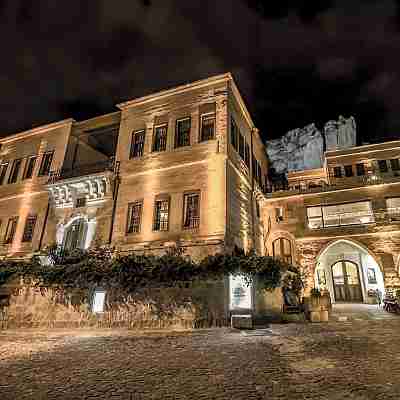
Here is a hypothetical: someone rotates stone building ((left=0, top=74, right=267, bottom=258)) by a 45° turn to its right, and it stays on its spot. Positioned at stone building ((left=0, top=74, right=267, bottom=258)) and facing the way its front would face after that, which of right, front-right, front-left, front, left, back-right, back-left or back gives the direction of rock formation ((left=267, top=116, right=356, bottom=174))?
back-right

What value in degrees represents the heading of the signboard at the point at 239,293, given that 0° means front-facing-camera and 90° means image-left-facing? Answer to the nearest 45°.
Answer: approximately 0°

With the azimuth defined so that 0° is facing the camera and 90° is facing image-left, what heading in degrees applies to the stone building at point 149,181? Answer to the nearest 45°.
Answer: approximately 45°

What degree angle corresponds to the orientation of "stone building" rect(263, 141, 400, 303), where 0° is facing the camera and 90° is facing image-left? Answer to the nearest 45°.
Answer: approximately 0°

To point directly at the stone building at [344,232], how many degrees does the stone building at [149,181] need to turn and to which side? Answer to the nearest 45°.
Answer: approximately 135° to its left

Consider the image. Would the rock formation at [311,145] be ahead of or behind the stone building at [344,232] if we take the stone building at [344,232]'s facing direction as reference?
behind

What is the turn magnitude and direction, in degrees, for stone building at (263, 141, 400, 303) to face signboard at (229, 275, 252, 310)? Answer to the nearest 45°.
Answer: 0° — it already faces it

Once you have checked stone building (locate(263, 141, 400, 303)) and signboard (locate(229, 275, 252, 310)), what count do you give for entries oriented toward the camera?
2

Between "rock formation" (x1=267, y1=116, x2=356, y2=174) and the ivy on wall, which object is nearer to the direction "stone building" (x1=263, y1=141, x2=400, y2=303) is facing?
the ivy on wall

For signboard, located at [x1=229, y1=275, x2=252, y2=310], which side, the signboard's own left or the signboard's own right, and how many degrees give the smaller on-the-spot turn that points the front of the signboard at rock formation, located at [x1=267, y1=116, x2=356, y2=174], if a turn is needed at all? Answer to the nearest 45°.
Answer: approximately 180°
